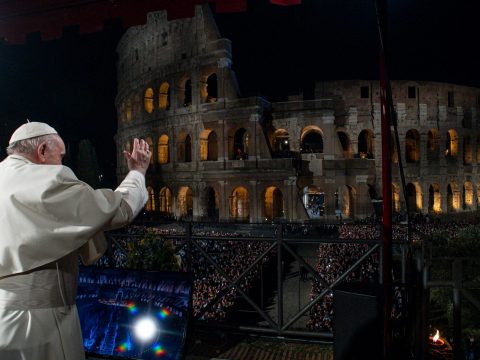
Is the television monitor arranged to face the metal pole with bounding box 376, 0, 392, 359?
no

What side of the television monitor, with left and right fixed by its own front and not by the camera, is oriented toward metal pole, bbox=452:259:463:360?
left

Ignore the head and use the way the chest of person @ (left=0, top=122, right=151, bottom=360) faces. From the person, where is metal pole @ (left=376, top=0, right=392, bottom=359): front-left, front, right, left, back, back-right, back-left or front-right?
front-right

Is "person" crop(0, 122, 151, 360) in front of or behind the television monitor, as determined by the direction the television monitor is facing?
in front

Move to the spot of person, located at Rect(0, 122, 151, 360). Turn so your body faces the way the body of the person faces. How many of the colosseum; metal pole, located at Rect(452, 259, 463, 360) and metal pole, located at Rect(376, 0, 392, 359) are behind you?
0

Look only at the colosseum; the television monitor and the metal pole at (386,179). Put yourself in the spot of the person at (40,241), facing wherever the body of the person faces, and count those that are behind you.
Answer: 0

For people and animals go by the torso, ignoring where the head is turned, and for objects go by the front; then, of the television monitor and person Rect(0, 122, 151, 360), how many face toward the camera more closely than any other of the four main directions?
1

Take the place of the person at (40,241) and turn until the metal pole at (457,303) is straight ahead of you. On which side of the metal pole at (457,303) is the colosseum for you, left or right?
left

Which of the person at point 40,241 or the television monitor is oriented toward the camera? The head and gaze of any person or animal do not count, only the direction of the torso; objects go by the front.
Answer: the television monitor

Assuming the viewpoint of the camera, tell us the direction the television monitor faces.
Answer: facing the viewer

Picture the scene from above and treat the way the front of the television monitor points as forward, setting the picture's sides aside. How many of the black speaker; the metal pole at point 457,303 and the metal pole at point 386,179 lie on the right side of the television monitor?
0

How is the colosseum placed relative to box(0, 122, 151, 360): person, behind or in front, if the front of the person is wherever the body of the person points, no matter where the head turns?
in front

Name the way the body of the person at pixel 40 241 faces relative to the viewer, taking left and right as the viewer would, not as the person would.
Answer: facing away from the viewer and to the right of the viewer
